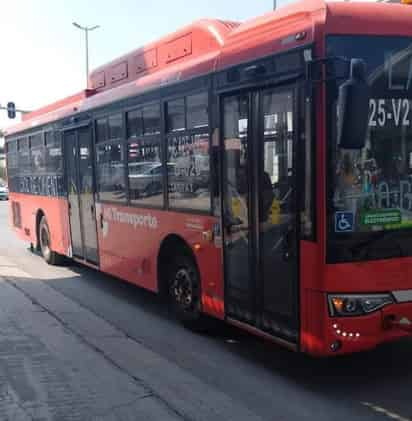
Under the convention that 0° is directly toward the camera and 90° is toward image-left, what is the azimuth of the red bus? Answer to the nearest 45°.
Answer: approximately 315°

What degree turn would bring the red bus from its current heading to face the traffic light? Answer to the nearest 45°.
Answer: approximately 180°
